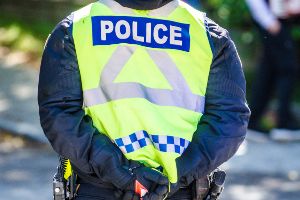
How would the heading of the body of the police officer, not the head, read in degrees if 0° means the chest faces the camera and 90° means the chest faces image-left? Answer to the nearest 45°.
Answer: approximately 180°

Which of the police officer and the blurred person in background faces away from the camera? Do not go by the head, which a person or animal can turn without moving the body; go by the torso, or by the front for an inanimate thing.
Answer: the police officer

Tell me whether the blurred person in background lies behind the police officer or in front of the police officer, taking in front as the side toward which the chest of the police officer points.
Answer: in front
